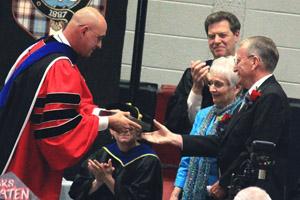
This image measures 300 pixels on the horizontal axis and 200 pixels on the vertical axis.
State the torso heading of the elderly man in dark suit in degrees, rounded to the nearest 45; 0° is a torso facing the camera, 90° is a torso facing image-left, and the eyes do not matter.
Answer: approximately 90°

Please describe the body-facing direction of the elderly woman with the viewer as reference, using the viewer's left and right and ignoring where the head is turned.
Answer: facing the viewer and to the left of the viewer

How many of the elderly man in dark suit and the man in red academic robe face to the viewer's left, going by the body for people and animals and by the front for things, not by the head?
1

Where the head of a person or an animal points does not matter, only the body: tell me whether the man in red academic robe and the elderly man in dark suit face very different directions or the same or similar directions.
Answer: very different directions

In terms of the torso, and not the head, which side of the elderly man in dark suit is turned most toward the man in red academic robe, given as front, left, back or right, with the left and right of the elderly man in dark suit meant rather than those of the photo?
front

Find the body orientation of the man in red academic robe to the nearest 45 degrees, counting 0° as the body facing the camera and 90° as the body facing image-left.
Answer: approximately 270°

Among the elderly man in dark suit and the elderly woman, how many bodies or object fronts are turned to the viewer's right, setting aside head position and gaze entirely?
0

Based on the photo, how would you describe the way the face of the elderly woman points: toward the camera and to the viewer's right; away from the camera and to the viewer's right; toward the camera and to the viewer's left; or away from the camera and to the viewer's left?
toward the camera and to the viewer's left

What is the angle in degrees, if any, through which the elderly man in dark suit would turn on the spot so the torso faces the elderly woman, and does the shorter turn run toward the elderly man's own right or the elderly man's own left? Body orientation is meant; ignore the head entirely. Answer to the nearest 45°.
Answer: approximately 45° to the elderly man's own right

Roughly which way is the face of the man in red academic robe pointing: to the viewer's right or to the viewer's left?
to the viewer's right

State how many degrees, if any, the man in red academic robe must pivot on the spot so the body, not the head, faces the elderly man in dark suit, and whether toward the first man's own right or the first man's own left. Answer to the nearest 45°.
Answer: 0° — they already face them

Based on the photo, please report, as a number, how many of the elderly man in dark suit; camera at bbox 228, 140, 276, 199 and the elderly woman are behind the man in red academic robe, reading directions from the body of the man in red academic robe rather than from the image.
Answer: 0

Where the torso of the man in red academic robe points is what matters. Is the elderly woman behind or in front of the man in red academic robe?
in front

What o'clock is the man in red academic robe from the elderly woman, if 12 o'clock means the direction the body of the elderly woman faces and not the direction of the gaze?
The man in red academic robe is roughly at 1 o'clock from the elderly woman.
